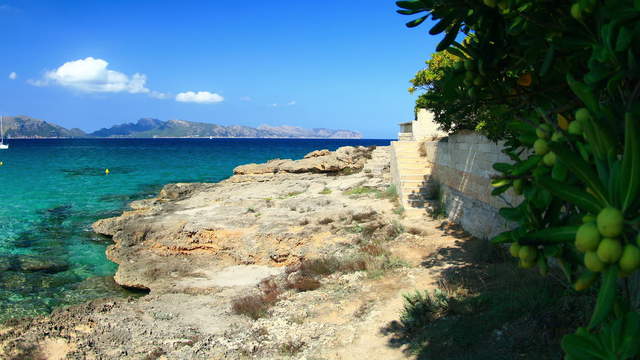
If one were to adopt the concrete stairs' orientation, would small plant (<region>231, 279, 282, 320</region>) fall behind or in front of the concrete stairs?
in front

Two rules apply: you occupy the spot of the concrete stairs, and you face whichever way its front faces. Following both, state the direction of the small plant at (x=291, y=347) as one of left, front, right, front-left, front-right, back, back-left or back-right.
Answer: front

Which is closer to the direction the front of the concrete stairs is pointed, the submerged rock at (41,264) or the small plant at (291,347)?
the small plant

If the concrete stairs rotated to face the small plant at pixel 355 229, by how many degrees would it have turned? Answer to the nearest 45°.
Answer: approximately 45° to its right

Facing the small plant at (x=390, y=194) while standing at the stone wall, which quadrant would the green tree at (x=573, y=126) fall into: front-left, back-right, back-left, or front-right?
back-left

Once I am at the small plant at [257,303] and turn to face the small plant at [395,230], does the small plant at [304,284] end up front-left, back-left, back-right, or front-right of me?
front-right

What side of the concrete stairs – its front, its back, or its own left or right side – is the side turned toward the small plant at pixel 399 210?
front

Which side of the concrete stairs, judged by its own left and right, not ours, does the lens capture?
front

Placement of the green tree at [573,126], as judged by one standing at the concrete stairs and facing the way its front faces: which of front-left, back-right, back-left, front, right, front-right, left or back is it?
front

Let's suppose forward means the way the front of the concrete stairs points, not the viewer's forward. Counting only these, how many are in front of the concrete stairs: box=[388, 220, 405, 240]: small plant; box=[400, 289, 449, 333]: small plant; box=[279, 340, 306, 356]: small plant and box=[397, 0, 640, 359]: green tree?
4

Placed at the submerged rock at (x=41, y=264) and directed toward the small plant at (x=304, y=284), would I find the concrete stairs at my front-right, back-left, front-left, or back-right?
front-left

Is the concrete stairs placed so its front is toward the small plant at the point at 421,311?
yes

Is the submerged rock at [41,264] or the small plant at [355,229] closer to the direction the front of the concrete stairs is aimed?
the small plant

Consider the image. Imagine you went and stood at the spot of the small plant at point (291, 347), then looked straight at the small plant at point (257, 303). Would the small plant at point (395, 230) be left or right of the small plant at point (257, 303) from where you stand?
right

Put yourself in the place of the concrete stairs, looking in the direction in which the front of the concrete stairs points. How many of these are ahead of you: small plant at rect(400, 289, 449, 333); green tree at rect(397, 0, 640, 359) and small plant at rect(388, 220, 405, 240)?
3

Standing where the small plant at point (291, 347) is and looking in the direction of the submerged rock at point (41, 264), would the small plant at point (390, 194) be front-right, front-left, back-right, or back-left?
front-right
